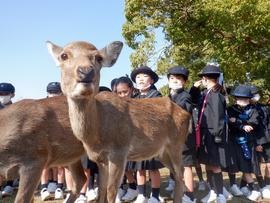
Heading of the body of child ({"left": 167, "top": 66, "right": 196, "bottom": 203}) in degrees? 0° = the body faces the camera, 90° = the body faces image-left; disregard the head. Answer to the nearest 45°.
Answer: approximately 45°

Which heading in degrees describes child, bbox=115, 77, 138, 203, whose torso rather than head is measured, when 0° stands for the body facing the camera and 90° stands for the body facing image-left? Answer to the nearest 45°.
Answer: approximately 45°

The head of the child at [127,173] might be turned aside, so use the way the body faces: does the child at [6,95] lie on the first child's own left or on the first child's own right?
on the first child's own right

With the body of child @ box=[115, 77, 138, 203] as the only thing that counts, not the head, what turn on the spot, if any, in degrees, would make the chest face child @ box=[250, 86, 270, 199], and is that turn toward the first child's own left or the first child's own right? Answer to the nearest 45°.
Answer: approximately 135° to the first child's own left

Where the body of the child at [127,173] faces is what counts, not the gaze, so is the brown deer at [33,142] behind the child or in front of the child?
in front
